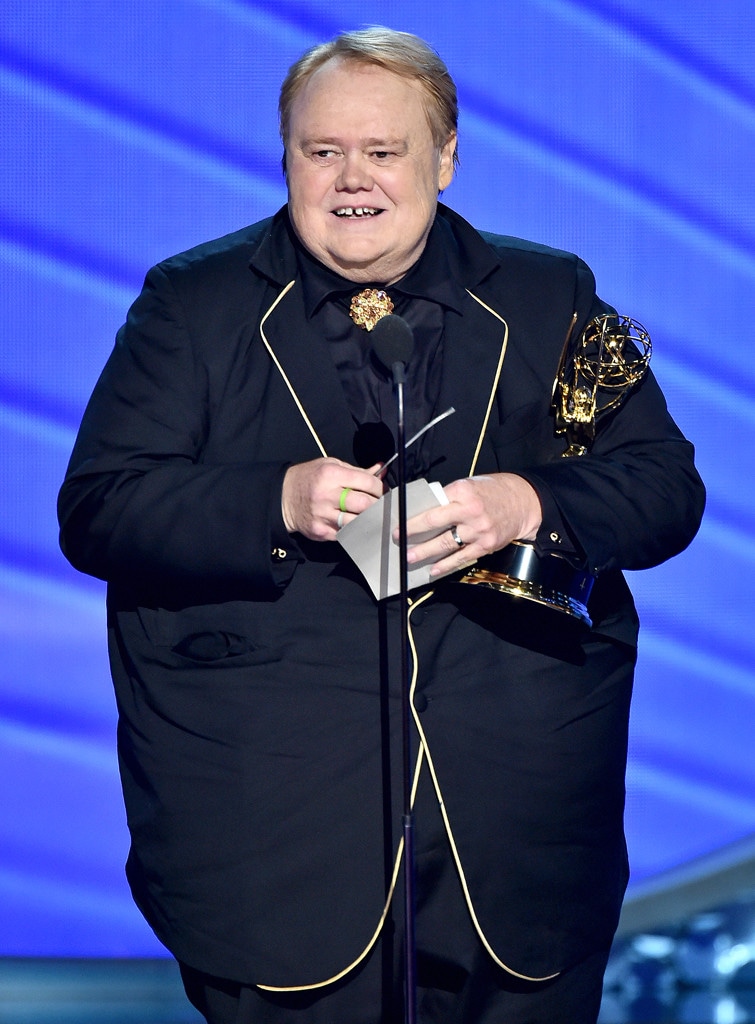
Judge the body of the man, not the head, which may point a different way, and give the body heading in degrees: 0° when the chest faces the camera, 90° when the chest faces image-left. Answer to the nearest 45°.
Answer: approximately 0°
